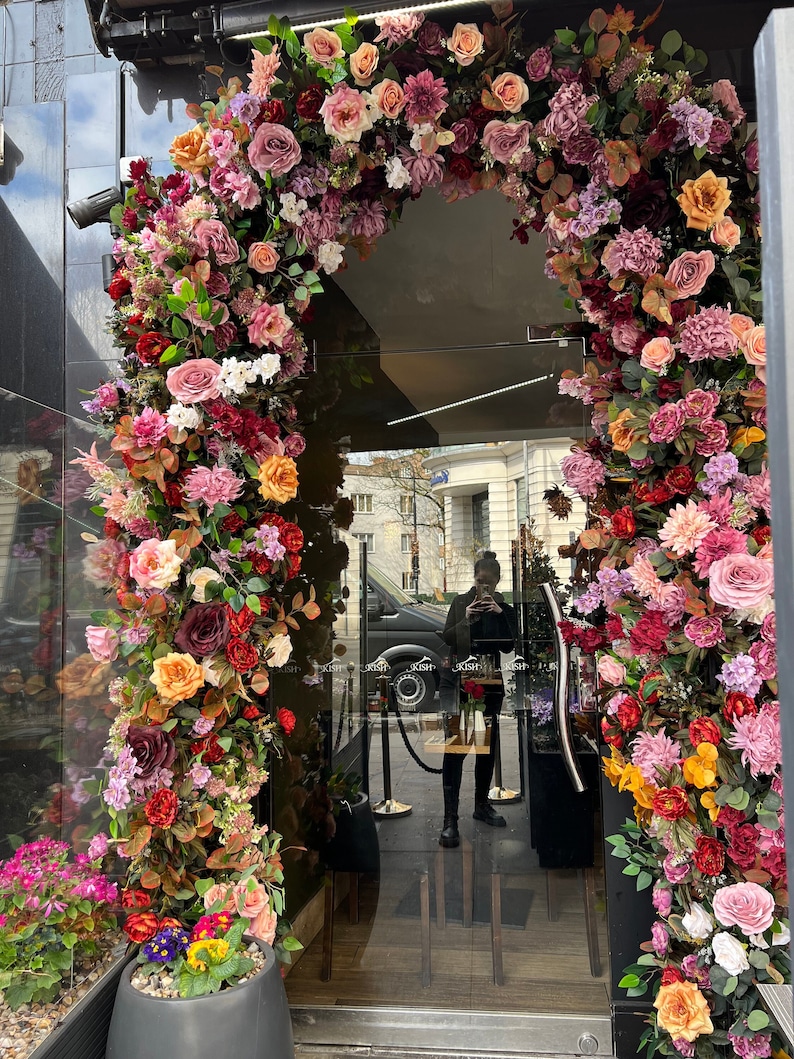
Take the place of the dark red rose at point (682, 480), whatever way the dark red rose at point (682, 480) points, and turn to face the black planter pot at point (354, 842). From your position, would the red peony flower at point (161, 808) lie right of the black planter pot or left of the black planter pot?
left

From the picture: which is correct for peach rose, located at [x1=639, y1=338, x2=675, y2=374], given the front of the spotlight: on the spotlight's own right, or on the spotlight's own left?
on the spotlight's own left

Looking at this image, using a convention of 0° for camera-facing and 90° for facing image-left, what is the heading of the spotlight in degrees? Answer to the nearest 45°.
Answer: approximately 45°
